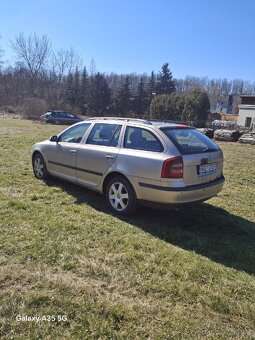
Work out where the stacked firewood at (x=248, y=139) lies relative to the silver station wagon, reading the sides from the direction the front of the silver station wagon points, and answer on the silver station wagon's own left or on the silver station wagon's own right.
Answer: on the silver station wagon's own right

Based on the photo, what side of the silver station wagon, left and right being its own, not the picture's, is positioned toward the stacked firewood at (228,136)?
right

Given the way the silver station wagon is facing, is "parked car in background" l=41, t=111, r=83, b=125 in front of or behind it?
in front

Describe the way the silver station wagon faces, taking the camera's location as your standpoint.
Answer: facing away from the viewer and to the left of the viewer
